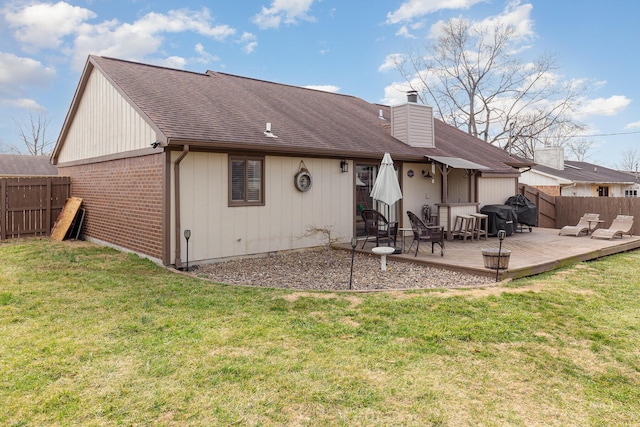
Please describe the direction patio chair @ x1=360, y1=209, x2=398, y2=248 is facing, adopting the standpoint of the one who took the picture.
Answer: facing the viewer and to the right of the viewer

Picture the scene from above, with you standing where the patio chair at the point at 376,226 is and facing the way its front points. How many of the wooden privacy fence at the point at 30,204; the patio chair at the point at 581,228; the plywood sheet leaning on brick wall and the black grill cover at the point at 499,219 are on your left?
2

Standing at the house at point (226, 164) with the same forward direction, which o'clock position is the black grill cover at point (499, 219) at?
The black grill cover is roughly at 4 o'clock from the house.

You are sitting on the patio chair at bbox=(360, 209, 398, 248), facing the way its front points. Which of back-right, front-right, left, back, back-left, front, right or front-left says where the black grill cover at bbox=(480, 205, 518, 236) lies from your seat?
left

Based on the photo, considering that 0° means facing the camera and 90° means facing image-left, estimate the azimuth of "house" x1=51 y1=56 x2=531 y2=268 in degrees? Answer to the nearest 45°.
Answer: approximately 135°

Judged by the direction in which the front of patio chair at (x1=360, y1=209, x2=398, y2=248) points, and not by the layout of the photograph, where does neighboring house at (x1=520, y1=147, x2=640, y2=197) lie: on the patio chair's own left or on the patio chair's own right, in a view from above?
on the patio chair's own left

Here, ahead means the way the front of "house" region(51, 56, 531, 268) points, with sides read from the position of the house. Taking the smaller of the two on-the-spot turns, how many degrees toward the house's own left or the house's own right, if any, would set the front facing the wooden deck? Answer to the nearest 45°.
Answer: approximately 135° to the house's own right

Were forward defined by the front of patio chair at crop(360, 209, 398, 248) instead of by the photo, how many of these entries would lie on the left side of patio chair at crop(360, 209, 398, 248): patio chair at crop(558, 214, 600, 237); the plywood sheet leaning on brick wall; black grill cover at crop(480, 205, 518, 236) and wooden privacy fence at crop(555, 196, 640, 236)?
3

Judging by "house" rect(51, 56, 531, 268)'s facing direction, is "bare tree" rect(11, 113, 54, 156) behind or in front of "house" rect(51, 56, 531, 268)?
in front

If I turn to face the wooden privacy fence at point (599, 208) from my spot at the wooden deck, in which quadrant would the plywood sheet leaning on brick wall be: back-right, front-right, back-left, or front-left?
back-left

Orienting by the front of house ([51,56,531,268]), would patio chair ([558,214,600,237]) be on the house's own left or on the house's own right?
on the house's own right

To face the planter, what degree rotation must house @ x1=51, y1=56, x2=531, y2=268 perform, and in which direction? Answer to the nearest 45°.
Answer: approximately 180°

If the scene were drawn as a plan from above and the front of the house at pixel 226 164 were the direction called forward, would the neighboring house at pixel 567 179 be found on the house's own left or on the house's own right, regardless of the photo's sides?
on the house's own right

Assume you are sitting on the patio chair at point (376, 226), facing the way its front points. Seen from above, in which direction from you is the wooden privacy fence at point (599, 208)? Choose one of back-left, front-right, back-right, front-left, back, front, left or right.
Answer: left
